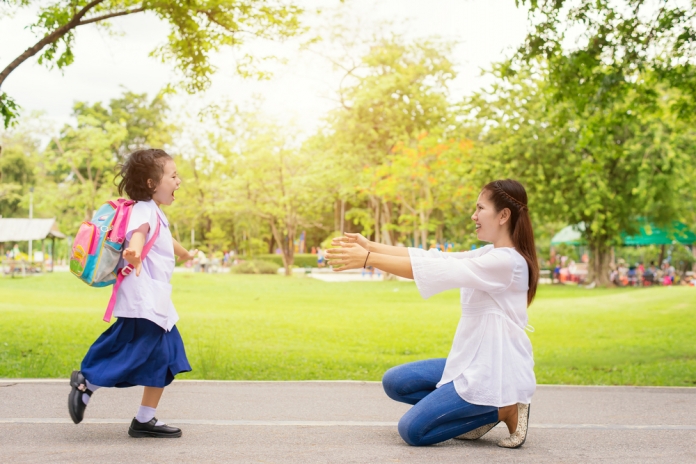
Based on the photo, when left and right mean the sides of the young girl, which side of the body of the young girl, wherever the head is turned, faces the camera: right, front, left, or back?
right

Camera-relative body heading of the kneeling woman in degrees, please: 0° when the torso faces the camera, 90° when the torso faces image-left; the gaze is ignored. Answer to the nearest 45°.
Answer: approximately 90°

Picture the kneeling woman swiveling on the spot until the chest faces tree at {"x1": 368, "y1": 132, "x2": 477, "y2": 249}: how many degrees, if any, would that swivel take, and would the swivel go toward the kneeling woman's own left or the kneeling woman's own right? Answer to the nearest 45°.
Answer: approximately 90° to the kneeling woman's own right

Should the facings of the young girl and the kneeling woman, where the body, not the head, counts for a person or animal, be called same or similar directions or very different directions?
very different directions

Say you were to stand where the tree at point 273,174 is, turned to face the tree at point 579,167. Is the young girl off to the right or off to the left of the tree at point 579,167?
right

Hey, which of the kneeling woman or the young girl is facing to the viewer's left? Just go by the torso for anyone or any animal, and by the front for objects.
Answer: the kneeling woman

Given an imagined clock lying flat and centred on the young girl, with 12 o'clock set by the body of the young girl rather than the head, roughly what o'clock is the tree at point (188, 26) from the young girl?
The tree is roughly at 9 o'clock from the young girl.

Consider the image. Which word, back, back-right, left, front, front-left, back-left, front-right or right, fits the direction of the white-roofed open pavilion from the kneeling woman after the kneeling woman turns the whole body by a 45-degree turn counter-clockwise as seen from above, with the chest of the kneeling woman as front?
right

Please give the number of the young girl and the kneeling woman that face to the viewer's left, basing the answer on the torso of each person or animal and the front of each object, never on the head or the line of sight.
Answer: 1

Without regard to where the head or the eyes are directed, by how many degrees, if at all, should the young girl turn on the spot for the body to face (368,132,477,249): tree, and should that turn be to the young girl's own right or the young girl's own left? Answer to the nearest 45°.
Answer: approximately 45° to the young girl's own left

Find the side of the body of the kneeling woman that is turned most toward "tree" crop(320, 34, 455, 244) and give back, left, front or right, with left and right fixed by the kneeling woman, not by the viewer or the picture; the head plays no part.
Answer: right

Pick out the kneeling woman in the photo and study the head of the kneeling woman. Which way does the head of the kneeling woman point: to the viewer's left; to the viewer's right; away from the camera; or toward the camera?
to the viewer's left

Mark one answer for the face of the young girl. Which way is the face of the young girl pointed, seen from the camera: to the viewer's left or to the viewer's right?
to the viewer's right

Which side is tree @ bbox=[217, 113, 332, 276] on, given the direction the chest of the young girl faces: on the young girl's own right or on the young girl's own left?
on the young girl's own left

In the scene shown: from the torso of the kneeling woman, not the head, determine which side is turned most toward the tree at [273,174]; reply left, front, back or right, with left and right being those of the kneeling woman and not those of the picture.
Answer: right
